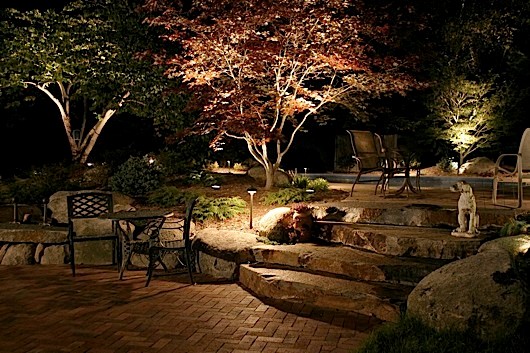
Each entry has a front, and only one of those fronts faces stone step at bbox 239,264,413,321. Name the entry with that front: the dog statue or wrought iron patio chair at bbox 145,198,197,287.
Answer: the dog statue

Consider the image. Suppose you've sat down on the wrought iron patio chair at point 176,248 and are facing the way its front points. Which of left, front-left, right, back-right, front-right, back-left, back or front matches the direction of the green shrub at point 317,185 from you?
back-right

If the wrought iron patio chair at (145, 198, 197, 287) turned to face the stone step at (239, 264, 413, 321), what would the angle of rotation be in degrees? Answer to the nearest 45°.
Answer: approximately 135° to its left

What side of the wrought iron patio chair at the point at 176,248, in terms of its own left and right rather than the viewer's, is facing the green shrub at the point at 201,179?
right

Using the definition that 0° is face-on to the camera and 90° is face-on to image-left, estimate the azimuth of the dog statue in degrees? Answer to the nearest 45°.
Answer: approximately 45°

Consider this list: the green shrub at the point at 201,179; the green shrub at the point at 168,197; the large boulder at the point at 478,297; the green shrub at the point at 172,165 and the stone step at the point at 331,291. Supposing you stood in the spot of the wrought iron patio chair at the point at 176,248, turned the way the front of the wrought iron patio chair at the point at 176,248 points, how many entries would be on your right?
3

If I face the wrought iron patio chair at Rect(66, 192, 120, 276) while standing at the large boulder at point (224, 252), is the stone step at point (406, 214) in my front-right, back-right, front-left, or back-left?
back-right

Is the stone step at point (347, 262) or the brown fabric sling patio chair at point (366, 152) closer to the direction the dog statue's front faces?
the stone step

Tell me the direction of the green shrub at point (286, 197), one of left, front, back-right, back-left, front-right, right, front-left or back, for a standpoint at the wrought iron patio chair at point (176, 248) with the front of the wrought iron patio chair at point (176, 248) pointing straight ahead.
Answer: back-right

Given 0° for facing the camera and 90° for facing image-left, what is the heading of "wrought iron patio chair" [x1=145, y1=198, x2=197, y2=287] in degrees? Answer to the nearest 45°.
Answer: approximately 90°

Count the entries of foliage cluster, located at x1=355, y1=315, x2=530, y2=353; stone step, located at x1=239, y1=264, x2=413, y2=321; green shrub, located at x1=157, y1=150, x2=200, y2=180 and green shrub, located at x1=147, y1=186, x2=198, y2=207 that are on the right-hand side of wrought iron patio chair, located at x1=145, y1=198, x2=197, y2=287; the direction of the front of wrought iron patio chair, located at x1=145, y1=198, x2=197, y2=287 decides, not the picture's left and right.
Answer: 2
